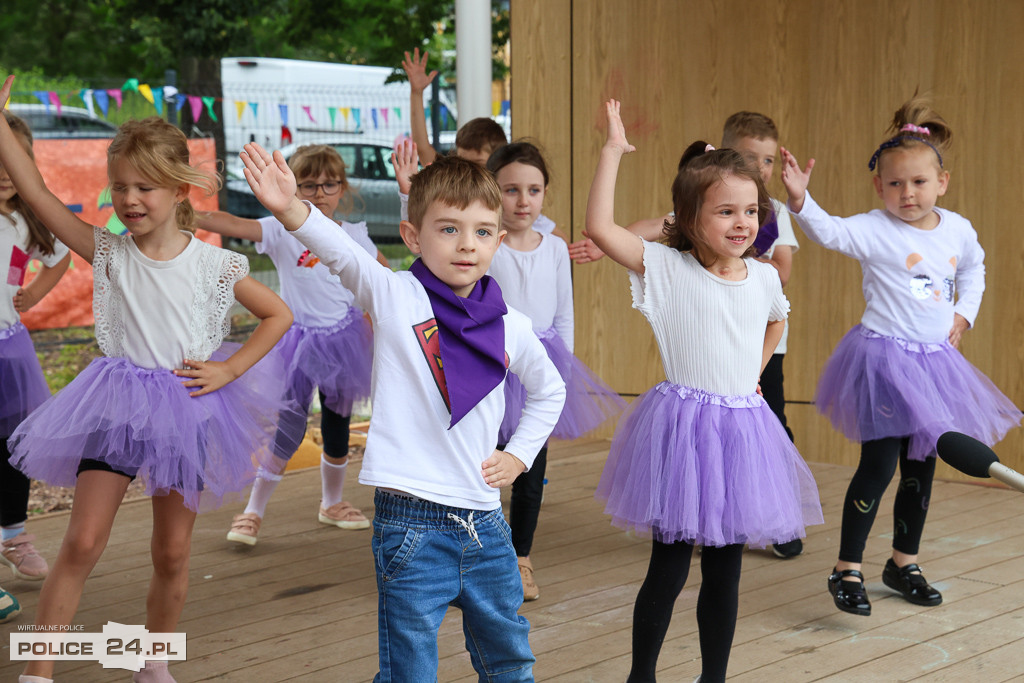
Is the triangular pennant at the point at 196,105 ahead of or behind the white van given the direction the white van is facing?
behind

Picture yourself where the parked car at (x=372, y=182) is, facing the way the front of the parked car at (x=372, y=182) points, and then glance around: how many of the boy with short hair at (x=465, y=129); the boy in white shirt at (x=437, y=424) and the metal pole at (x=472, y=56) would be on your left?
3

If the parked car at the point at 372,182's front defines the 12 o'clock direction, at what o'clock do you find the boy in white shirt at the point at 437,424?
The boy in white shirt is roughly at 9 o'clock from the parked car.

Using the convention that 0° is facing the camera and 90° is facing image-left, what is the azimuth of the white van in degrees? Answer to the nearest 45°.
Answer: approximately 225°

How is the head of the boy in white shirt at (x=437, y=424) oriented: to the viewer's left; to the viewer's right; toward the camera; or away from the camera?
toward the camera
